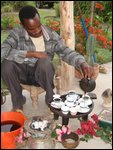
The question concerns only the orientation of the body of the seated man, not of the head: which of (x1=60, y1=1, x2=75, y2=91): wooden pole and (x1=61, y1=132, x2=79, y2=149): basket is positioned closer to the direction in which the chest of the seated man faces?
the basket

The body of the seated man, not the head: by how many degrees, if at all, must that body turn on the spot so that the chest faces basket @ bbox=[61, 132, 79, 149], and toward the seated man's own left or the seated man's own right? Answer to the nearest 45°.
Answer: approximately 45° to the seated man's own left

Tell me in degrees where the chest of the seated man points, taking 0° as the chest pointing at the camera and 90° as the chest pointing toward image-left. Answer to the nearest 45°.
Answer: approximately 0°

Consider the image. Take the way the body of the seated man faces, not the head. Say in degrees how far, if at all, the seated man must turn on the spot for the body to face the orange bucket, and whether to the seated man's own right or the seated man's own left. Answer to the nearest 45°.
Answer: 0° — they already face it
